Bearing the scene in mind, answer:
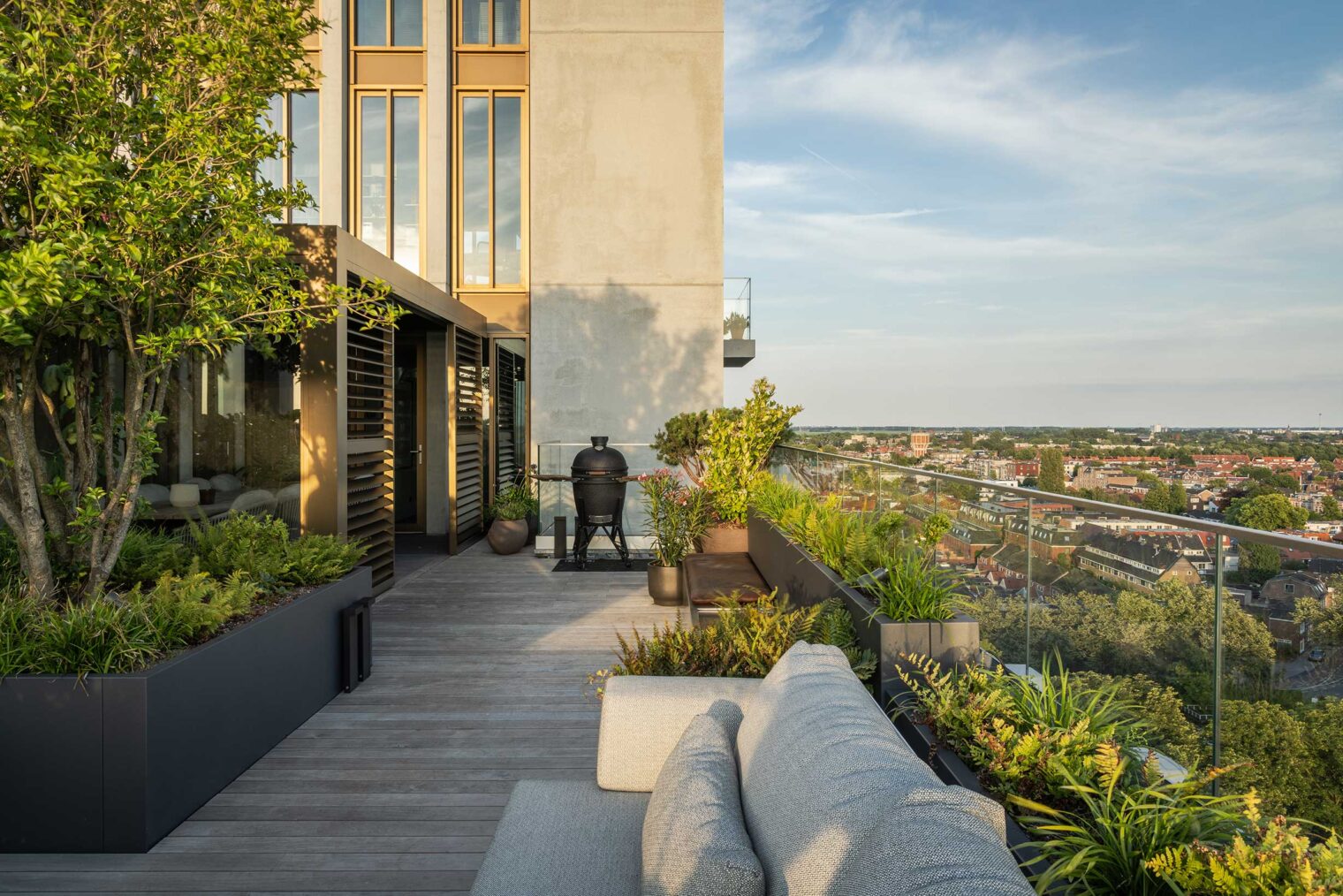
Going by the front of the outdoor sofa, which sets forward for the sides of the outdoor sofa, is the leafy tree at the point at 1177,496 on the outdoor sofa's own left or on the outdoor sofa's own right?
on the outdoor sofa's own right

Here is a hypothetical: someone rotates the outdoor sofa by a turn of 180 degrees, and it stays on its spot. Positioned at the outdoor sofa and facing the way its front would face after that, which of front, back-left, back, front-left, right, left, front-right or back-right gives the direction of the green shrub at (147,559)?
back-left

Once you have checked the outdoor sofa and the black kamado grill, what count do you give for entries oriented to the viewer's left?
1

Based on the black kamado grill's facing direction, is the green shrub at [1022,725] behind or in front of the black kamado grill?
in front

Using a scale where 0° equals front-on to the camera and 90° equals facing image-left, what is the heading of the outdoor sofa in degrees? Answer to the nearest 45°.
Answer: approximately 90°

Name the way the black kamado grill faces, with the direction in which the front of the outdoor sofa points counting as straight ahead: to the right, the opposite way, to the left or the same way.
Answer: to the left

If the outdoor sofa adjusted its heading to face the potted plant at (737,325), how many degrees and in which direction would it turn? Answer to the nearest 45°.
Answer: approximately 90° to its right

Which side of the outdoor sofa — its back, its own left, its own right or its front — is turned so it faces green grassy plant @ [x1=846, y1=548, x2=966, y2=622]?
right

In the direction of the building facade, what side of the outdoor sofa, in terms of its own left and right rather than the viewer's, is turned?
right

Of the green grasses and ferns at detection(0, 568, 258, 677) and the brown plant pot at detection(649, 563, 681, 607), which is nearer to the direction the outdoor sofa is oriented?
the green grasses and ferns

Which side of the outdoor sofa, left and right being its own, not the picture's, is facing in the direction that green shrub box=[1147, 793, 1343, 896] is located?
back

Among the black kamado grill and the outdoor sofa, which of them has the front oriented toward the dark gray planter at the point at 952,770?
the black kamado grill

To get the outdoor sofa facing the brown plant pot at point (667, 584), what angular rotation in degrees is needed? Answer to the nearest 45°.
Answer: approximately 90° to its right

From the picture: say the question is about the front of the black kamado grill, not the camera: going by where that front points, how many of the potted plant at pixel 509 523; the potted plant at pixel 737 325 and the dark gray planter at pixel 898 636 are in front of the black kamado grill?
1

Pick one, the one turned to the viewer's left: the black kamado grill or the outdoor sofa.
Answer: the outdoor sofa

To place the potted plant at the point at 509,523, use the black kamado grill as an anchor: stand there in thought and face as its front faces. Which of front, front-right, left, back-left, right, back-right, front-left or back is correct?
back-right
